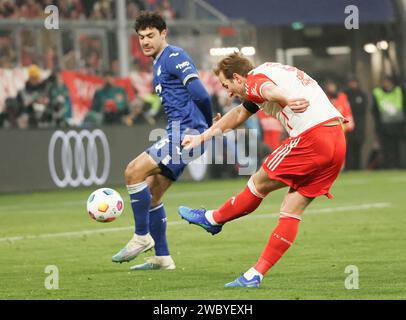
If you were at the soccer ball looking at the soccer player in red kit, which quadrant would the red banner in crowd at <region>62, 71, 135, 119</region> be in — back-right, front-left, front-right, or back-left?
back-left

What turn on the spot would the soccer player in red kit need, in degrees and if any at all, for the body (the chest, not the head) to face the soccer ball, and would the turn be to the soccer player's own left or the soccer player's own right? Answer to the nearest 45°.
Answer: approximately 45° to the soccer player's own right

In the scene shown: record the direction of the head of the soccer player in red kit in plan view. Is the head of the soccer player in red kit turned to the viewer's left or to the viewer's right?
to the viewer's left

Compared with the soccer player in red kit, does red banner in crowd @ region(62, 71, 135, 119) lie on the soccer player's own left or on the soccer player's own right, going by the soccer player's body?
on the soccer player's own right

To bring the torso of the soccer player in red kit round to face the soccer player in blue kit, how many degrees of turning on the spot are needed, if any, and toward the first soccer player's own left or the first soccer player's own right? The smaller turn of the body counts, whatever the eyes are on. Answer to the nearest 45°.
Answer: approximately 45° to the first soccer player's own right

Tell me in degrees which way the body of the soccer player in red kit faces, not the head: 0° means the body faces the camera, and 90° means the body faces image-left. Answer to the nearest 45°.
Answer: approximately 90°
